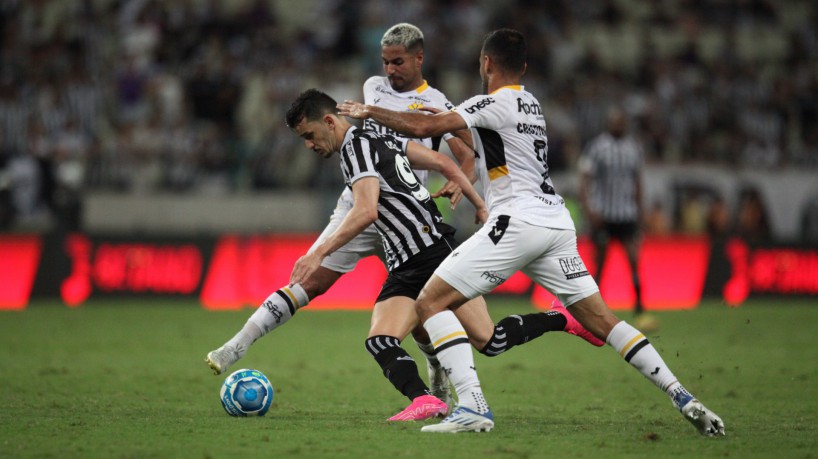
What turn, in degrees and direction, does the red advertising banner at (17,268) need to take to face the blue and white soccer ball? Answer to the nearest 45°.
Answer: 0° — it already faces it

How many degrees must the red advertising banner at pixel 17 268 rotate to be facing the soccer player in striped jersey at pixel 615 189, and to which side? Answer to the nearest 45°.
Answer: approximately 45° to its left

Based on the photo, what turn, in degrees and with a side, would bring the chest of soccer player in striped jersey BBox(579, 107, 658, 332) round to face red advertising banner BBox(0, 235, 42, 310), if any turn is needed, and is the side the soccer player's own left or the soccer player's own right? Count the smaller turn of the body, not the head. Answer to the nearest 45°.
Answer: approximately 90° to the soccer player's own right

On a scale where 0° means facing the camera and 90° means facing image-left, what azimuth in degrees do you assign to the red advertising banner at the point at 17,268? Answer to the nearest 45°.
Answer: approximately 0°

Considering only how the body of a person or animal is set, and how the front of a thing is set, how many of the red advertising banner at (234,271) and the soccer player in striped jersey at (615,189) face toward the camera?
2

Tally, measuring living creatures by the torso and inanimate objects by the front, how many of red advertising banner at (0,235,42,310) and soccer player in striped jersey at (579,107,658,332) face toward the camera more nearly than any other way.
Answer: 2

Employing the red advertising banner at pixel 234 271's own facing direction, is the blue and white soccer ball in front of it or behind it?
in front
